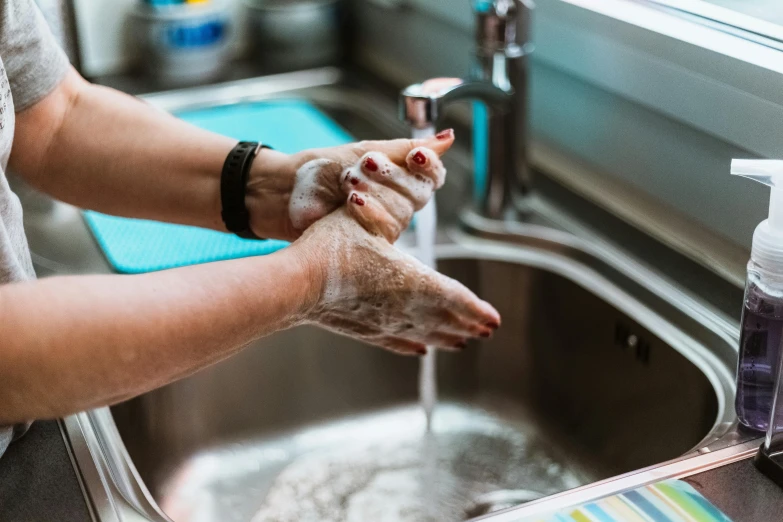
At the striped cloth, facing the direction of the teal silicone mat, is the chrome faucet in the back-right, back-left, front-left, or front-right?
front-right

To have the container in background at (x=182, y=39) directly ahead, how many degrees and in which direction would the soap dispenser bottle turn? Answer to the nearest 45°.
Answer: approximately 45° to its right

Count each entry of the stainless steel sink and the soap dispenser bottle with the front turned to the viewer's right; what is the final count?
0

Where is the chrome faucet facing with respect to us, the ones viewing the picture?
facing the viewer and to the left of the viewer

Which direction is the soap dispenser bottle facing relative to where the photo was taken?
to the viewer's left

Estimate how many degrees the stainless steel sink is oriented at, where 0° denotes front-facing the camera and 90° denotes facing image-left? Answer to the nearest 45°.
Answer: approximately 45°
